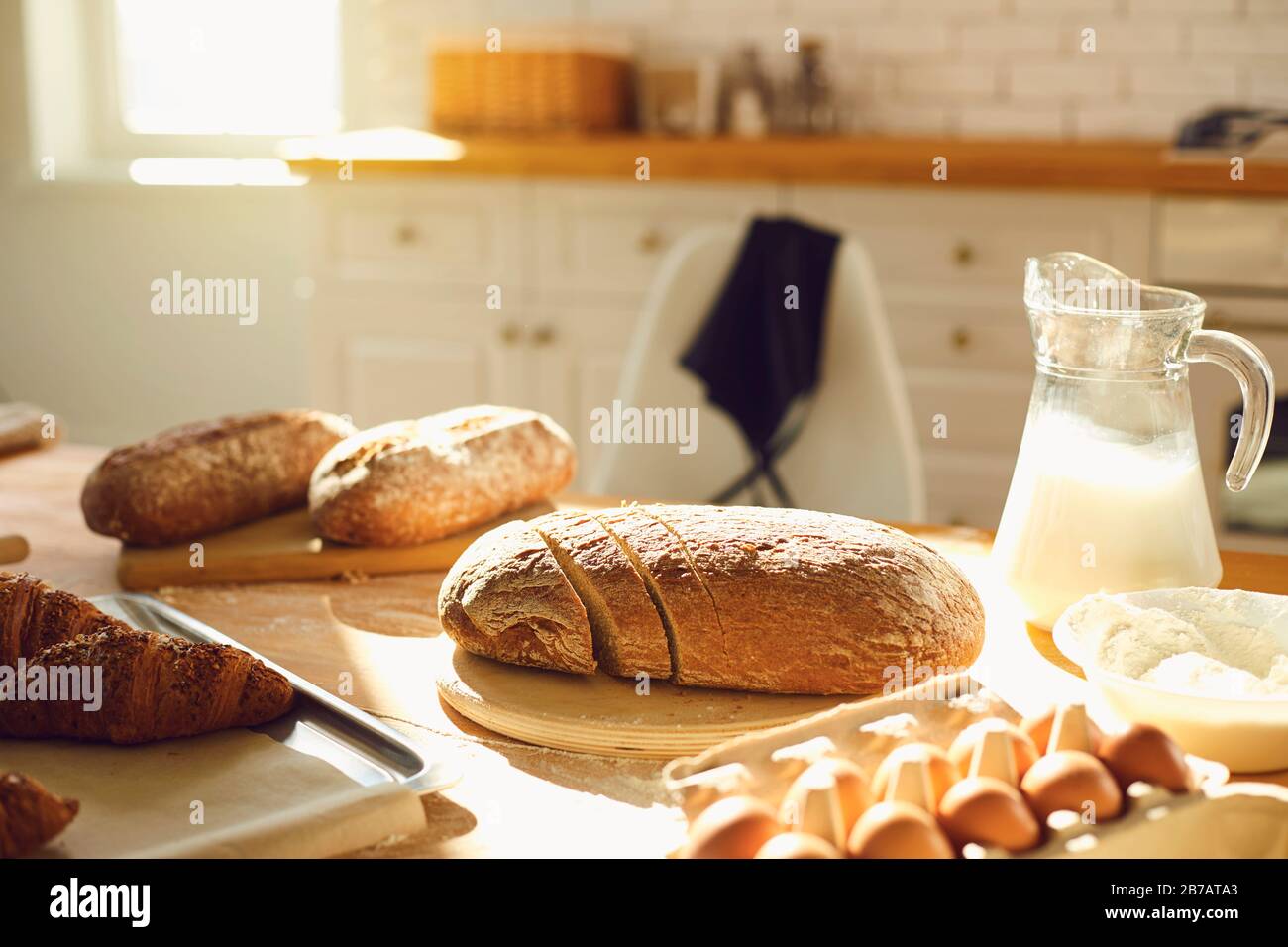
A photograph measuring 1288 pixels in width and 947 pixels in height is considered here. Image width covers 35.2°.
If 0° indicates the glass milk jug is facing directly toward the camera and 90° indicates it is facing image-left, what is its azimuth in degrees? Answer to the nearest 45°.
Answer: approximately 90°

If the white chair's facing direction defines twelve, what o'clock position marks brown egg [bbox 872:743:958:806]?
The brown egg is roughly at 12 o'clock from the white chair.

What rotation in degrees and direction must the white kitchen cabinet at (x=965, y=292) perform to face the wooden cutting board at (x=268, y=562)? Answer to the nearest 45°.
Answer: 0° — it already faces it

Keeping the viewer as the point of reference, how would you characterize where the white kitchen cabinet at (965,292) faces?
facing the viewer

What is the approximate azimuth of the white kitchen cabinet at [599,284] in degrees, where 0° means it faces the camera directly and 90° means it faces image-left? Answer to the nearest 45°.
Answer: approximately 0°

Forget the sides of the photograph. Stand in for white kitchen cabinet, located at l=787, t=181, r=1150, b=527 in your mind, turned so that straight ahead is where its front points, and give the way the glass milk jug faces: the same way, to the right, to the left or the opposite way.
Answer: to the right

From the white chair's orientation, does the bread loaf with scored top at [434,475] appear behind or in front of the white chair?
in front

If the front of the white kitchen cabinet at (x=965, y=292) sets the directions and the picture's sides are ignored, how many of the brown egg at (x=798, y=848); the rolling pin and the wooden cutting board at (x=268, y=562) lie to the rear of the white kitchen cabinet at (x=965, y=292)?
0

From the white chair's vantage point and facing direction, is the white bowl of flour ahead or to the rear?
ahead

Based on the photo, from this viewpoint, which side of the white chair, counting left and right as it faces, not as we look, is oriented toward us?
front
